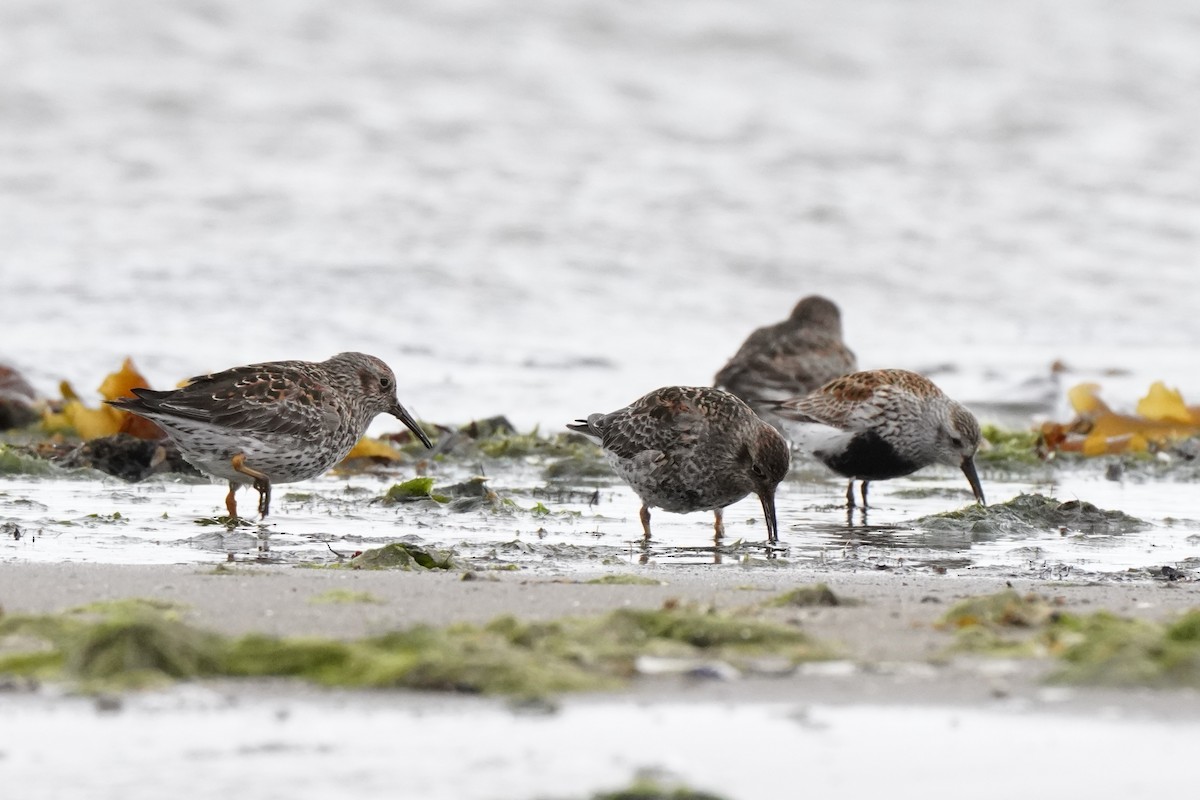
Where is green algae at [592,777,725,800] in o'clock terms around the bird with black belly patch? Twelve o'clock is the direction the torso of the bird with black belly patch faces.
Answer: The green algae is roughly at 3 o'clock from the bird with black belly patch.

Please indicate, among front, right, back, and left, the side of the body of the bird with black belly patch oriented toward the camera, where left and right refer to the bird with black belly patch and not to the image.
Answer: right

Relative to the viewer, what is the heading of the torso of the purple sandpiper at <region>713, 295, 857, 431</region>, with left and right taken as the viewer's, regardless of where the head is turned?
facing away from the viewer and to the right of the viewer

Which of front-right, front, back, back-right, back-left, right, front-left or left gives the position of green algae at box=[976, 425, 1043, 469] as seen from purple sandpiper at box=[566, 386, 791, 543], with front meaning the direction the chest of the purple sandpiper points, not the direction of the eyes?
front-left

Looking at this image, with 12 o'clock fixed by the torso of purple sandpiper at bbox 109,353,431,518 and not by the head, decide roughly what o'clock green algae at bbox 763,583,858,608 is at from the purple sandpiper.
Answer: The green algae is roughly at 2 o'clock from the purple sandpiper.

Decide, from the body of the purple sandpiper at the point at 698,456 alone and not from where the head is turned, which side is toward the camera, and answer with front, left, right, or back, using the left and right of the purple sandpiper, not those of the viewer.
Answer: right

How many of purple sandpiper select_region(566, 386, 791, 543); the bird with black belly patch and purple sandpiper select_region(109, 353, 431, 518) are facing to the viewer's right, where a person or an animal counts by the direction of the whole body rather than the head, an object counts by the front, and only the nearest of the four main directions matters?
3

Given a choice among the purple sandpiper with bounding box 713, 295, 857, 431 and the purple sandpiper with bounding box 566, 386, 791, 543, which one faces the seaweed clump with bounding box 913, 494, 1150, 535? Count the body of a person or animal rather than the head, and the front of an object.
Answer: the purple sandpiper with bounding box 566, 386, 791, 543

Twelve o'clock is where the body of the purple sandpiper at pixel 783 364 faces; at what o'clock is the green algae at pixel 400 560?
The green algae is roughly at 5 o'clock from the purple sandpiper.

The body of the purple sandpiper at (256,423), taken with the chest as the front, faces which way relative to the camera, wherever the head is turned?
to the viewer's right

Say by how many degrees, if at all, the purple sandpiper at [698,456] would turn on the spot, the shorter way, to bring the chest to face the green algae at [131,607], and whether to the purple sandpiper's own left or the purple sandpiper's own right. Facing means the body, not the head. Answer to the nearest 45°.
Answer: approximately 135° to the purple sandpiper's own right

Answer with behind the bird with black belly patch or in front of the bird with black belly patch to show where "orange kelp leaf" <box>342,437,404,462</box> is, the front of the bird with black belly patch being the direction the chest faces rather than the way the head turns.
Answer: behind
